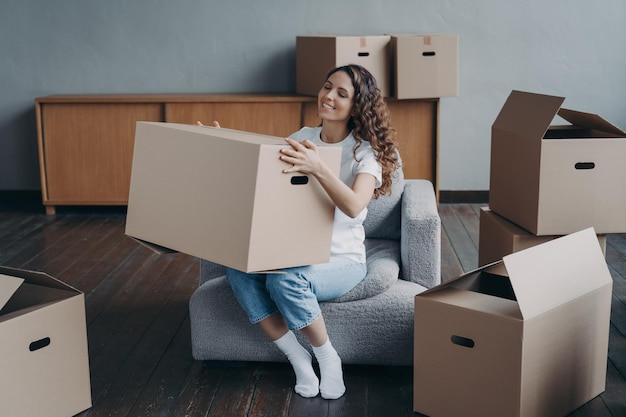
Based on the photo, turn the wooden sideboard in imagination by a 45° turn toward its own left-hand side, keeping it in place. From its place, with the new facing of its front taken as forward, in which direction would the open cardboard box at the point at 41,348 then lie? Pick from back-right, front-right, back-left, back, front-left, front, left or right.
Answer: front-right

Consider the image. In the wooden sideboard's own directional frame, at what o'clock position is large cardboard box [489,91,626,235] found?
The large cardboard box is roughly at 11 o'clock from the wooden sideboard.

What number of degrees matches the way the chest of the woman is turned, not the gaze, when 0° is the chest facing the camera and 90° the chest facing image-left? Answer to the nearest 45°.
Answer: approximately 45°

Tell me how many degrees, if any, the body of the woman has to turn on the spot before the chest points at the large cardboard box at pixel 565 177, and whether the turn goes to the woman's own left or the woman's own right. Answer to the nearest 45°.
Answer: approximately 135° to the woman's own left

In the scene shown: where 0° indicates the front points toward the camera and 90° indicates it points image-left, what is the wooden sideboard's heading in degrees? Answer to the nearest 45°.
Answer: approximately 0°

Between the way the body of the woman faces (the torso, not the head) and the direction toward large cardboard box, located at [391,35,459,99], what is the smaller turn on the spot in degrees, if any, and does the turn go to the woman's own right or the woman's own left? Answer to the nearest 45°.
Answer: approximately 135° to the woman's own right

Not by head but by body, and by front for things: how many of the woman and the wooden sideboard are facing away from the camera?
0
